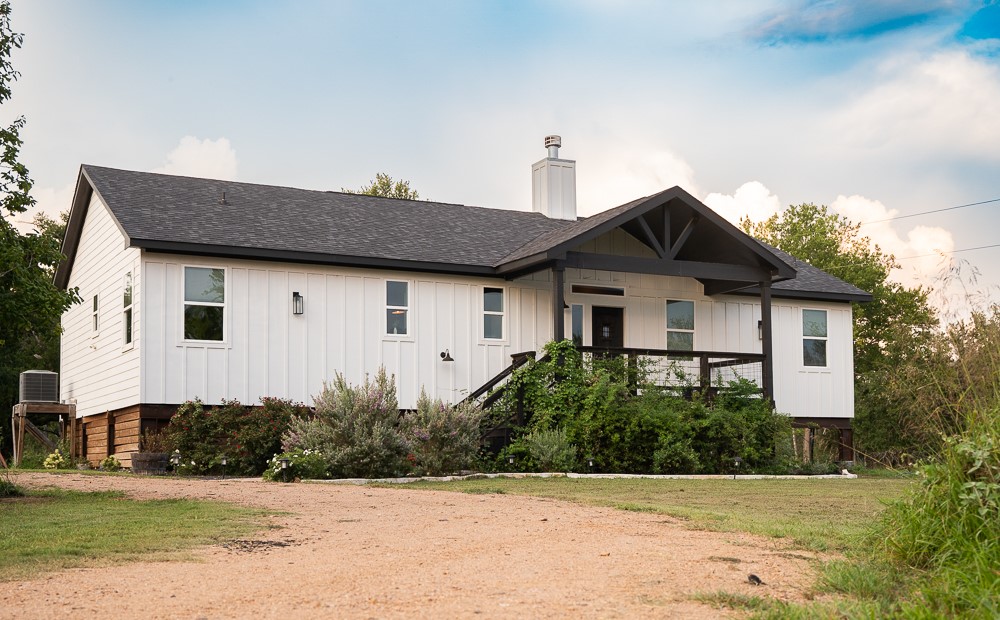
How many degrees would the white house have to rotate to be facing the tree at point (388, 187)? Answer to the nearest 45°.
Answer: approximately 135° to its left

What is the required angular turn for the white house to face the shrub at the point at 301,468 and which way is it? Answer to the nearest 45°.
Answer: approximately 45° to its right

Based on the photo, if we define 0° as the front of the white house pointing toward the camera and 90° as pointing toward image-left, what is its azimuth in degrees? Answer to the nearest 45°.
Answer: approximately 315°

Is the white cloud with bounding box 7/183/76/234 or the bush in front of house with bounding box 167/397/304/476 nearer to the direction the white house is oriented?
the bush in front of house

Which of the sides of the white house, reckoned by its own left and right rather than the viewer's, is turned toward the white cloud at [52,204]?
back

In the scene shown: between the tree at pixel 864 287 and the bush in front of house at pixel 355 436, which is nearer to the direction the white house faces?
the bush in front of house
